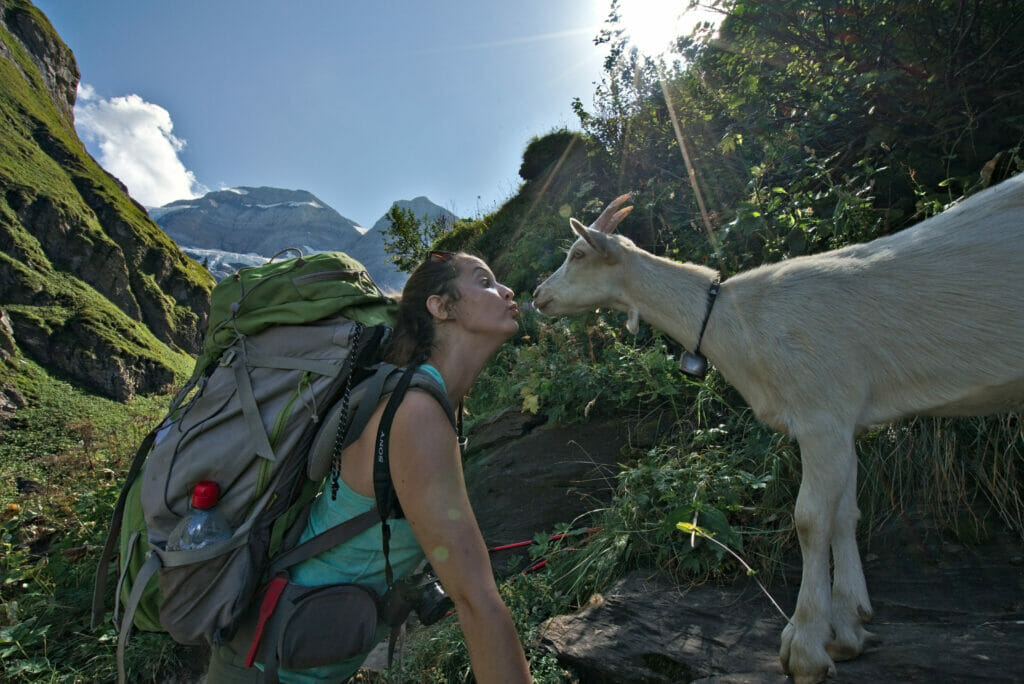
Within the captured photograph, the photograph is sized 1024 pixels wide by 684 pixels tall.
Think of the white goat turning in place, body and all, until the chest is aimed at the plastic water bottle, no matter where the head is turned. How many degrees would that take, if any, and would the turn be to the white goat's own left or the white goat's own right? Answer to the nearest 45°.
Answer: approximately 45° to the white goat's own left

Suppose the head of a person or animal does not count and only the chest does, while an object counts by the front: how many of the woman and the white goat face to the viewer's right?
1

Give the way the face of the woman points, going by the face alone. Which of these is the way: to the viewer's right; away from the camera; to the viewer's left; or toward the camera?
to the viewer's right

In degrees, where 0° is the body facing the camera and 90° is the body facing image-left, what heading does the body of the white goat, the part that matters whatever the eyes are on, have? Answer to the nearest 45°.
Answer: approximately 90°

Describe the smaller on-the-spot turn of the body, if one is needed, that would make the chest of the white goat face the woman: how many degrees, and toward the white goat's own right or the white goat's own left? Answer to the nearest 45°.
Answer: approximately 45° to the white goat's own left

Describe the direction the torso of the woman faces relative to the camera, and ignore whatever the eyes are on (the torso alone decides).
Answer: to the viewer's right

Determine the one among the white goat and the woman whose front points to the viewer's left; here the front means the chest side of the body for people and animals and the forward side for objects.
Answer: the white goat
